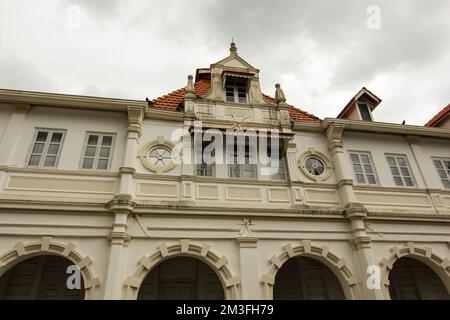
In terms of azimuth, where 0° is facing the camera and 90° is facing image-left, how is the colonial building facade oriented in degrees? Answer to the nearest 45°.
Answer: approximately 0°
